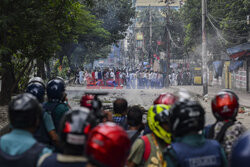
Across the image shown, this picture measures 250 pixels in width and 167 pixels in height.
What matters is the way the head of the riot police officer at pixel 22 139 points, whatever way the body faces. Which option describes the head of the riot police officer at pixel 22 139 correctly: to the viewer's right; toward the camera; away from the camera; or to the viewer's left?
away from the camera

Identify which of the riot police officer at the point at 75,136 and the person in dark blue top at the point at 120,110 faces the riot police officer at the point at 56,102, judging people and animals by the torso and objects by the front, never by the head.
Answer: the riot police officer at the point at 75,136

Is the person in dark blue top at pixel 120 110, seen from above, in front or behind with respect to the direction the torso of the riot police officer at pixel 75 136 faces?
in front

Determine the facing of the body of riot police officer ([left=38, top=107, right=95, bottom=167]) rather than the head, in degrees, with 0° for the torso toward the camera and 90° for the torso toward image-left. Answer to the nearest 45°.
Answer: approximately 180°

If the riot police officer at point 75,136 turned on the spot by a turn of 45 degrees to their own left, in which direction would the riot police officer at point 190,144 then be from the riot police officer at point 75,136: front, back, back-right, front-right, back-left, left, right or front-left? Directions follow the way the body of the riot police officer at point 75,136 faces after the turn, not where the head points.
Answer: back-right

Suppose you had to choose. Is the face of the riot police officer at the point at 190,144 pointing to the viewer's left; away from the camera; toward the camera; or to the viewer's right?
away from the camera

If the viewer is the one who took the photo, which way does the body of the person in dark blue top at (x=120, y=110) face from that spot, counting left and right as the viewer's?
facing away from the viewer

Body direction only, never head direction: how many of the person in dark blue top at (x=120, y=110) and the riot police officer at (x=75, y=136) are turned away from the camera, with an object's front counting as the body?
2

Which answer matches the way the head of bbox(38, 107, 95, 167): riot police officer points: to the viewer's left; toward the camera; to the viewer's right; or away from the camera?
away from the camera
